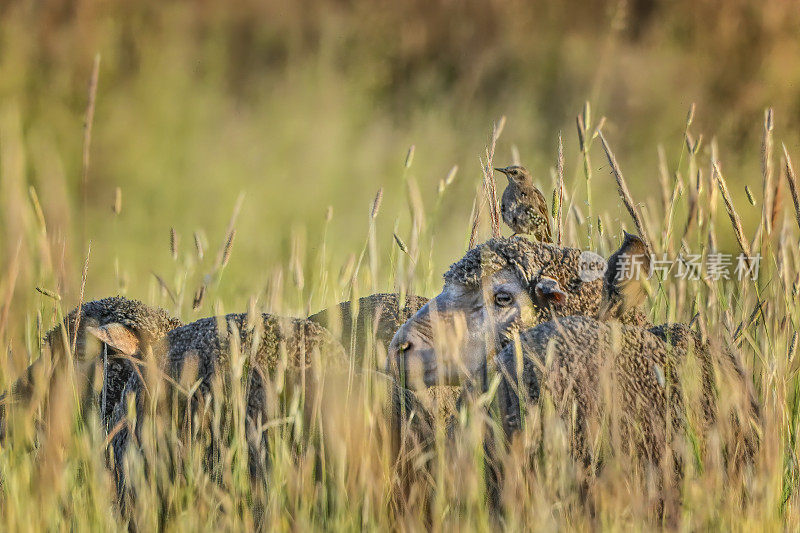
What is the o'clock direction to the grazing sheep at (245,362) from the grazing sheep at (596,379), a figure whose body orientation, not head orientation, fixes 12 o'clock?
the grazing sheep at (245,362) is roughly at 12 o'clock from the grazing sheep at (596,379).

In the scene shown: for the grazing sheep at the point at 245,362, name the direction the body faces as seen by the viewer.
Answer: to the viewer's left

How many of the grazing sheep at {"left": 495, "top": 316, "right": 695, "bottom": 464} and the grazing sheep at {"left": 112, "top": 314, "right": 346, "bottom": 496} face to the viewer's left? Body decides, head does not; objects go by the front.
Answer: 2

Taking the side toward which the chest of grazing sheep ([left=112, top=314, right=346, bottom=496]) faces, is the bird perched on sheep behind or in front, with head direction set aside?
behind
